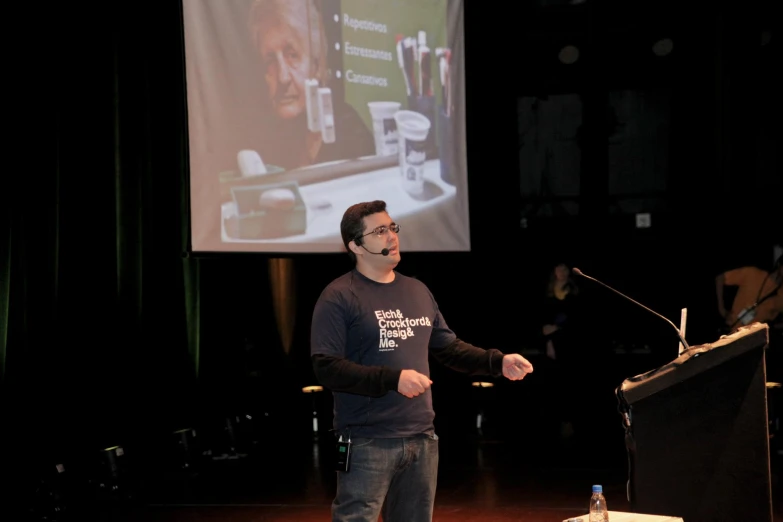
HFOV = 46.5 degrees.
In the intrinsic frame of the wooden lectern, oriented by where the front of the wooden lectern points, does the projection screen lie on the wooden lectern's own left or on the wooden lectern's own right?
on the wooden lectern's own left

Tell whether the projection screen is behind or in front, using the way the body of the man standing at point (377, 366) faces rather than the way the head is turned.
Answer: behind

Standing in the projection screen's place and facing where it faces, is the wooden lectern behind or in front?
in front

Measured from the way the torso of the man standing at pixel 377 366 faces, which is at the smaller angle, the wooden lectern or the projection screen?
the wooden lectern

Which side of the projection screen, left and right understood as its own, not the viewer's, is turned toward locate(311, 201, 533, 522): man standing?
front

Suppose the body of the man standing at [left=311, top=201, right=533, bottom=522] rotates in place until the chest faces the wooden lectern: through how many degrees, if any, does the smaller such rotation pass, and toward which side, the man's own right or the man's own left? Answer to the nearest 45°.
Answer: approximately 45° to the man's own left

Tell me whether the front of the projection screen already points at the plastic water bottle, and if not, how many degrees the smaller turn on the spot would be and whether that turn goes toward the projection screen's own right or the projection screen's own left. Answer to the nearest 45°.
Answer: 0° — it already faces it

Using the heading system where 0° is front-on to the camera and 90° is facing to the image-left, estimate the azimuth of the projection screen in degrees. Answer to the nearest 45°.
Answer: approximately 0°
